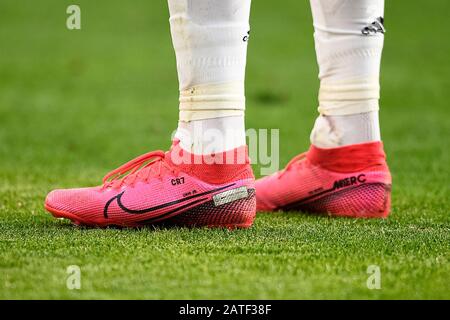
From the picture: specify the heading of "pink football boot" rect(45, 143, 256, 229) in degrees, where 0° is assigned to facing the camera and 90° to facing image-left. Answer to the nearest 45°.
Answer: approximately 90°

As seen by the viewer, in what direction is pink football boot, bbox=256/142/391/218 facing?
to the viewer's left

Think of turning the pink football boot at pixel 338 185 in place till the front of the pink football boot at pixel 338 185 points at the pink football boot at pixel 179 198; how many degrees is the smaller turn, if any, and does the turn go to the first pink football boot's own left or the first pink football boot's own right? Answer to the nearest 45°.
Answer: approximately 45° to the first pink football boot's own left

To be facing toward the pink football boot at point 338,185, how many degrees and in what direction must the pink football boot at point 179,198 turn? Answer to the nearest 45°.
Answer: approximately 135° to its right

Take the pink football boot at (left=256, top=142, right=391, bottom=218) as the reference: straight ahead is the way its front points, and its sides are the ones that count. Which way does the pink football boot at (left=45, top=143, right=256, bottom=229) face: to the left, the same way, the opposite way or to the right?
the same way

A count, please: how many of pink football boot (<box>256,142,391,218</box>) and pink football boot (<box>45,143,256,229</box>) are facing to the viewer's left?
2
